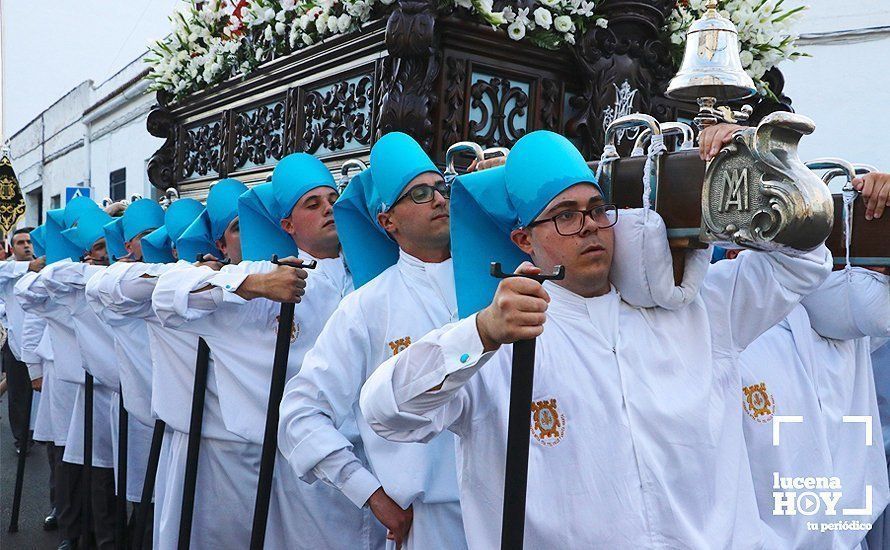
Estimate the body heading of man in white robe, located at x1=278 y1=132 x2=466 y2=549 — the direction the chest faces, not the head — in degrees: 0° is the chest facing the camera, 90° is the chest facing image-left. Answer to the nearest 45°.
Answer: approximately 315°

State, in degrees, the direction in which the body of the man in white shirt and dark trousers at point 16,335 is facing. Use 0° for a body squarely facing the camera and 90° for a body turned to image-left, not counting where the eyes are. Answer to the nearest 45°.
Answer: approximately 315°

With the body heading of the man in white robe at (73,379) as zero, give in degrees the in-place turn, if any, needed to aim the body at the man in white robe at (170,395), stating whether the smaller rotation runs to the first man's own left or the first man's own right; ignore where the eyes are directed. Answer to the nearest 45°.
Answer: approximately 45° to the first man's own right

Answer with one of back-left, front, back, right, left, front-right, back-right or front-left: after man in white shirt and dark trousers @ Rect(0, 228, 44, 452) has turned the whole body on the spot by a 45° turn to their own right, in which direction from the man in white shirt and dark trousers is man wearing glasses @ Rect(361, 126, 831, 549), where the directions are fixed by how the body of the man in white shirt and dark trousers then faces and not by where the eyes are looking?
front

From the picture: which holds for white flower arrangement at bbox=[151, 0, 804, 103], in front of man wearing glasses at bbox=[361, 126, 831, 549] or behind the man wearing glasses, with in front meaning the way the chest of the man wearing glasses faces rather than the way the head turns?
behind

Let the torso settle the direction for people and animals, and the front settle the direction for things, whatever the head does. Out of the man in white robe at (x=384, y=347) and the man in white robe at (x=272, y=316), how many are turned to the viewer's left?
0

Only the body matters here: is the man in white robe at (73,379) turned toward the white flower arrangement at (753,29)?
yes
